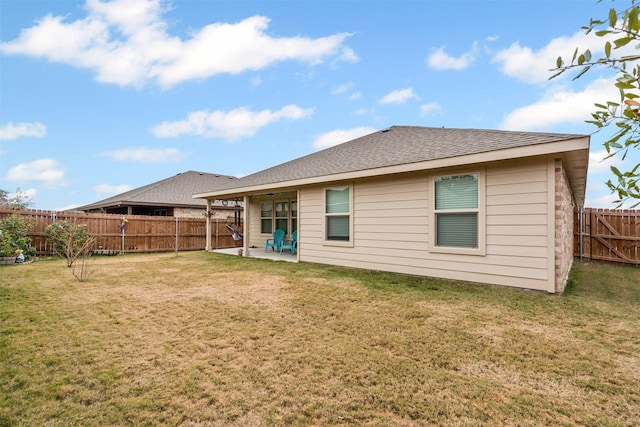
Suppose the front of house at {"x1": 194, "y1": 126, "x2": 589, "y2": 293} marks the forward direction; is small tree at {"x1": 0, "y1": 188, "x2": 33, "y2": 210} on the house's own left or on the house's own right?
on the house's own left

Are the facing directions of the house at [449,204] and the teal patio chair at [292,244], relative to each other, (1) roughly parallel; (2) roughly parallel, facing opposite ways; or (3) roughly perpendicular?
roughly parallel, facing opposite ways

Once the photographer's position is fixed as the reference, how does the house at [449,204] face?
facing away from the viewer and to the right of the viewer

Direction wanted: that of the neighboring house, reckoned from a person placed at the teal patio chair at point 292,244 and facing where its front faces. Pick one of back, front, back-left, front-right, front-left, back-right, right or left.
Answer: right

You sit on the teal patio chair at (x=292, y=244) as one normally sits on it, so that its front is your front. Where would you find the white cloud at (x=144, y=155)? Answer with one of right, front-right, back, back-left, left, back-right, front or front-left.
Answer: right

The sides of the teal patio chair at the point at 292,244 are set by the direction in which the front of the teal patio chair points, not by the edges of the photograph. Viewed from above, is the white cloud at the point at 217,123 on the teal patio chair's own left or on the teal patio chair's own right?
on the teal patio chair's own right

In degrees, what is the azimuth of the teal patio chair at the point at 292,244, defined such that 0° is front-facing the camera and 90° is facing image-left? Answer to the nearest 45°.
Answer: approximately 45°

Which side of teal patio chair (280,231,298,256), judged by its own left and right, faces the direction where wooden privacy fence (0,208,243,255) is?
right
